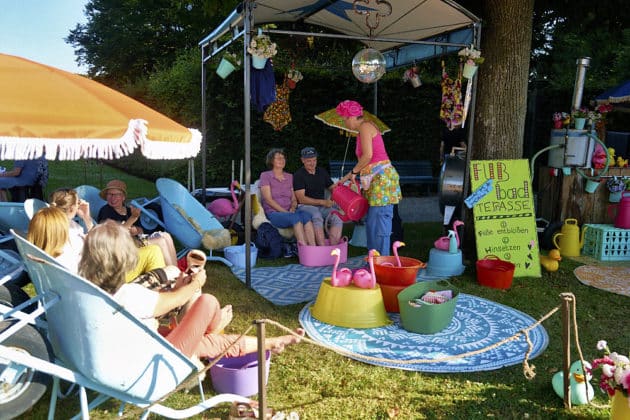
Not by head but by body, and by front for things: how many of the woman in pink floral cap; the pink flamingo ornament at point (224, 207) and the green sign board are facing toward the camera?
1

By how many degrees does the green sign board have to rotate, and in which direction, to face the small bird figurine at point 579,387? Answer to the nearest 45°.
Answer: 0° — it already faces it

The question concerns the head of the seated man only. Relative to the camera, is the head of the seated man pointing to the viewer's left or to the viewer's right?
to the viewer's right

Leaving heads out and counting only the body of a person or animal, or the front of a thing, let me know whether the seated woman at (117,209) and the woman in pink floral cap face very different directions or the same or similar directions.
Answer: very different directions

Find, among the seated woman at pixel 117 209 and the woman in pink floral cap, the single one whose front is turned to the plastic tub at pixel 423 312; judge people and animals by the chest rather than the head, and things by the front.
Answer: the seated woman

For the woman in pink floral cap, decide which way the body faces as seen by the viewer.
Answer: to the viewer's left

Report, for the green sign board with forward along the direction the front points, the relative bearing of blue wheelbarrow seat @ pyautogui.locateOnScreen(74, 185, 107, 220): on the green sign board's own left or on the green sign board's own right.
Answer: on the green sign board's own right

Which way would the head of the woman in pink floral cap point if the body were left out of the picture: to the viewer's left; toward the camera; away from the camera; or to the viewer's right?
to the viewer's left

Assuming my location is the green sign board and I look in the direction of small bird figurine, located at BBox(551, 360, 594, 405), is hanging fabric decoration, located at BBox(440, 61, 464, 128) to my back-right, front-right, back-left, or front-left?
back-right

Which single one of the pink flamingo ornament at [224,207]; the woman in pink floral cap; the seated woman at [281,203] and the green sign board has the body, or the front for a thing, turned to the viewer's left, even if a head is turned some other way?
the woman in pink floral cap

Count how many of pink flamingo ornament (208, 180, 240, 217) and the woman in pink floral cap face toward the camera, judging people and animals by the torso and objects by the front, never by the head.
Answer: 0

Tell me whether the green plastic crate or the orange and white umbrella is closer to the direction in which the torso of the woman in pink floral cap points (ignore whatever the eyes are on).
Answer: the orange and white umbrella

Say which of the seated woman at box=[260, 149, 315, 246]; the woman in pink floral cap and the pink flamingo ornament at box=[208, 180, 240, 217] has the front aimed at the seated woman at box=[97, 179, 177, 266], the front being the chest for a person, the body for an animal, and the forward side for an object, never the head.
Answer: the woman in pink floral cap

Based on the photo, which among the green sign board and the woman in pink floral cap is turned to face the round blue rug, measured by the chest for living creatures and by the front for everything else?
the green sign board

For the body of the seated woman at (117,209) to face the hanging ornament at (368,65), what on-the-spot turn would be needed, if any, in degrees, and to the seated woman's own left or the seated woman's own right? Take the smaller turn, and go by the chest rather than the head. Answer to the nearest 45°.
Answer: approximately 45° to the seated woman's own left

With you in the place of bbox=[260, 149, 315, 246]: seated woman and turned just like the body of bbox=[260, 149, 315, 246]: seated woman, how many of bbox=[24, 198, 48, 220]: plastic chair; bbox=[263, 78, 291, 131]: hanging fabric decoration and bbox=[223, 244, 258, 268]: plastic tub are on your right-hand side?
2
